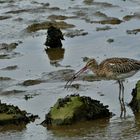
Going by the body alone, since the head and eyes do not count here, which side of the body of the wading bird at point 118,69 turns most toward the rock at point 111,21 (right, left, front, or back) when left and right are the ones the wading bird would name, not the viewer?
right

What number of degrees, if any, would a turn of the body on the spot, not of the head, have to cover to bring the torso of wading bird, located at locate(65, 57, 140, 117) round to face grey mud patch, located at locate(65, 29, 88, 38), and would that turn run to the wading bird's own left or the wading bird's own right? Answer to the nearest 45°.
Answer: approximately 90° to the wading bird's own right

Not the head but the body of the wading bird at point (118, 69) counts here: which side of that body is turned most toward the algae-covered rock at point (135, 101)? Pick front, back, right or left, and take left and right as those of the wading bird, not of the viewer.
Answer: back

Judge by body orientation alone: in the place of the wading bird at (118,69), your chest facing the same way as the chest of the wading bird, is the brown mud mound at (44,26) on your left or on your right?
on your right

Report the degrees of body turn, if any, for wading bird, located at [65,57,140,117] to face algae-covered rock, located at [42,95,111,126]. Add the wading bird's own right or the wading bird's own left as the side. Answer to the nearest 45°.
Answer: approximately 45° to the wading bird's own left

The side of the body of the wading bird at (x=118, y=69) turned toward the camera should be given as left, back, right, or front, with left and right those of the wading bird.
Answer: left

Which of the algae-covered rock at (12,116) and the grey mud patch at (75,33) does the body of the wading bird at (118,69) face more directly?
the algae-covered rock

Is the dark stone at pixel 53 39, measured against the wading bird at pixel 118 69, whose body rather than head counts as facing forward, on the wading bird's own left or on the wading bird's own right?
on the wading bird's own right
